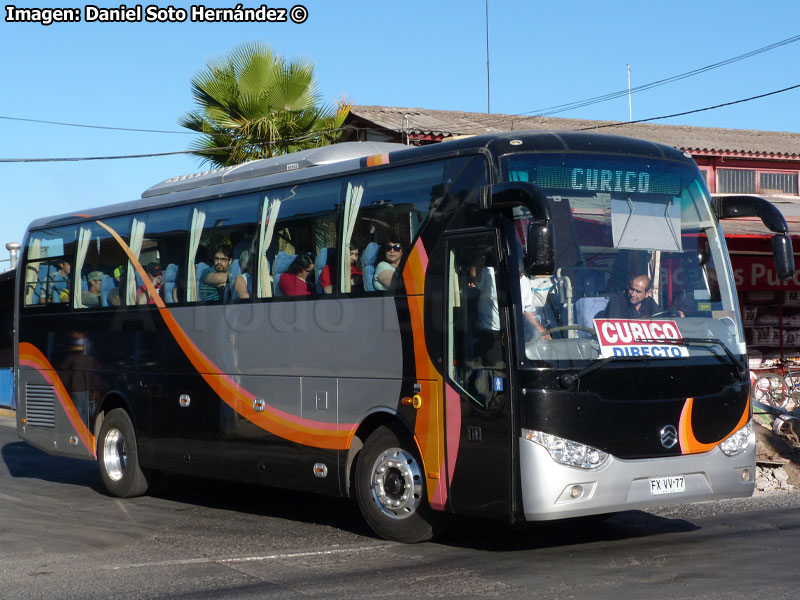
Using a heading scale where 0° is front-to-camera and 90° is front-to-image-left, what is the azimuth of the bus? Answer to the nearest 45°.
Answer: approximately 315°

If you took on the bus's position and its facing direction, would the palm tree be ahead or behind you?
behind

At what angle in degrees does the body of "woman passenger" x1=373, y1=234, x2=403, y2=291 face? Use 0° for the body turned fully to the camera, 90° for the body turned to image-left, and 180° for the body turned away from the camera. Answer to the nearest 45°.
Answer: approximately 315°

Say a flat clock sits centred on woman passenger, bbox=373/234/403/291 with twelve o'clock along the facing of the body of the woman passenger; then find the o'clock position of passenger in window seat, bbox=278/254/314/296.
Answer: The passenger in window seat is roughly at 6 o'clock from the woman passenger.

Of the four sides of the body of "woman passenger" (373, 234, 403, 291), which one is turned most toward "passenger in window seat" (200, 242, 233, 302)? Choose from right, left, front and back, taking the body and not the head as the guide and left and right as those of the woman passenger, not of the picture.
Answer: back

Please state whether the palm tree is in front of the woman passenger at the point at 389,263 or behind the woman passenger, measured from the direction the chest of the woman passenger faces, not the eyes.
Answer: behind
